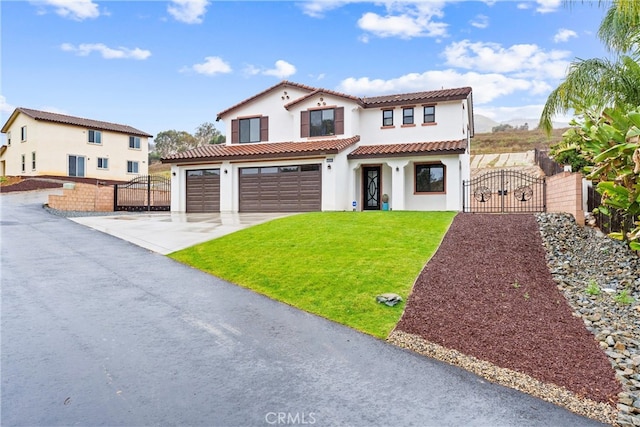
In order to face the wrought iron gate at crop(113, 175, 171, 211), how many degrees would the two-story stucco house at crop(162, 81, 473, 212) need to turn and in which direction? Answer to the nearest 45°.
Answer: approximately 135° to its right

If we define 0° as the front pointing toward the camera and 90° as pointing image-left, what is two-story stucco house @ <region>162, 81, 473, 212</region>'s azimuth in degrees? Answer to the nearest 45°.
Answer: approximately 0°
